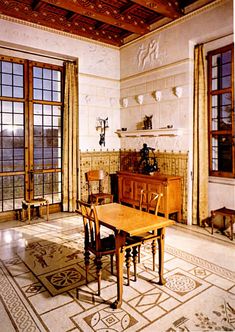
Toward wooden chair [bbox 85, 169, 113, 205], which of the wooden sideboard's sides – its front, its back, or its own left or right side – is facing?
right

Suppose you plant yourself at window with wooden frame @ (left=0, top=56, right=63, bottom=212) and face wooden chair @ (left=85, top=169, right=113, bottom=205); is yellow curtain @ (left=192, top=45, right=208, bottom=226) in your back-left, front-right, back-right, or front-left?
front-right

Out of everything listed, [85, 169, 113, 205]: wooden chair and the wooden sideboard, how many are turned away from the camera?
0

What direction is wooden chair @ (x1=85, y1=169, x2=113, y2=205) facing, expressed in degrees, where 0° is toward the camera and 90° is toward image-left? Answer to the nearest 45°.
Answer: approximately 315°

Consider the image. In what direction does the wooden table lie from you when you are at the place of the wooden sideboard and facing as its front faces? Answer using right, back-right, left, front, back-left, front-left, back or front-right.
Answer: front-left

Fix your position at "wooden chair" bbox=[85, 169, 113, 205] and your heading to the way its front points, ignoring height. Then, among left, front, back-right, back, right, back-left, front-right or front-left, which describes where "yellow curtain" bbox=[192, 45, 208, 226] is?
front

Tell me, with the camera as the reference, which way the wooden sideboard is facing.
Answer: facing the viewer and to the left of the viewer
